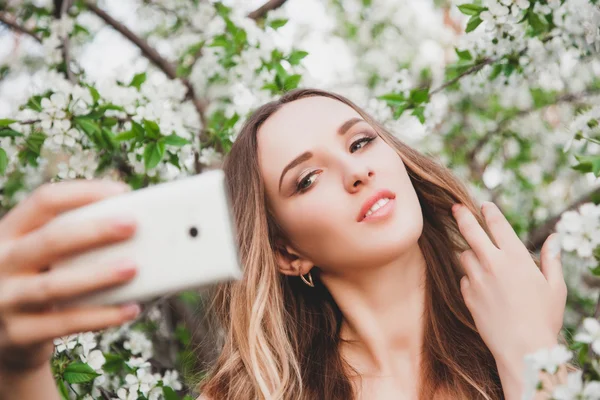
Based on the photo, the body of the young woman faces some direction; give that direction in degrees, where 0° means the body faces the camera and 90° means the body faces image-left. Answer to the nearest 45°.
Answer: approximately 0°
